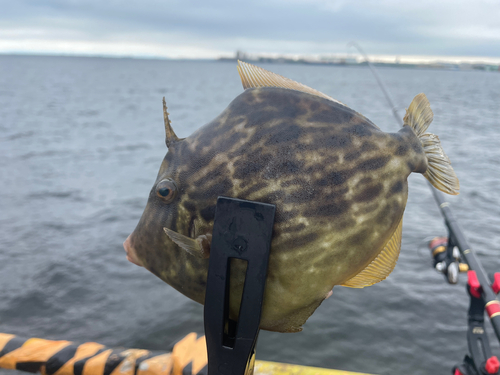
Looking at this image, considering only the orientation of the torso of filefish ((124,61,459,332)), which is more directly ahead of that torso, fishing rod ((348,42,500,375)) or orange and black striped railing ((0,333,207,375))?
the orange and black striped railing

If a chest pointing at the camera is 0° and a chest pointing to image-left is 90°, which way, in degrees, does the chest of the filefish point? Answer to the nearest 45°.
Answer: approximately 90°

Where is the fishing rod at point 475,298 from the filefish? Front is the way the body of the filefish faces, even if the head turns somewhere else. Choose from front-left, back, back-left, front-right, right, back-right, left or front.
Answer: back-right
